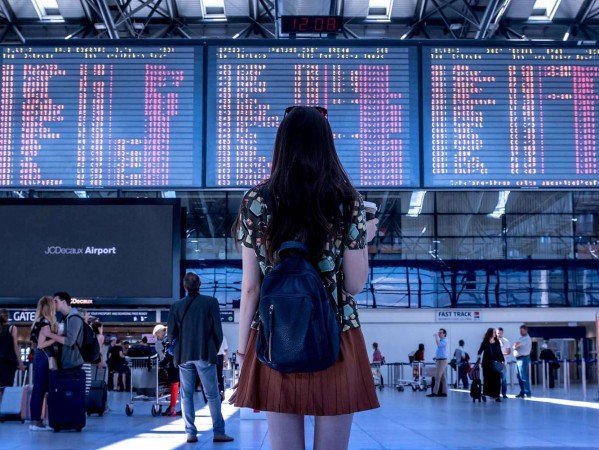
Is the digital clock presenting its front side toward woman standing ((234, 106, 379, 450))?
yes

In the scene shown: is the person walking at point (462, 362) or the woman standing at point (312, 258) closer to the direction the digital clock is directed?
the woman standing

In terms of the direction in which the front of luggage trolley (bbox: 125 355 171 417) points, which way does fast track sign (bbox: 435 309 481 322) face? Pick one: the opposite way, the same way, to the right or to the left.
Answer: the opposite way

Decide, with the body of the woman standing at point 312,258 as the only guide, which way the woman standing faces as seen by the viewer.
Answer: away from the camera

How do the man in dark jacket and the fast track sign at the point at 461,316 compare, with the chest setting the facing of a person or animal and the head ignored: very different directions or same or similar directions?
very different directions

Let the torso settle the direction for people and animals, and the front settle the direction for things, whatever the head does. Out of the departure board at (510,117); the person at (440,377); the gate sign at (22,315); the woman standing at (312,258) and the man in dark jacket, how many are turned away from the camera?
2

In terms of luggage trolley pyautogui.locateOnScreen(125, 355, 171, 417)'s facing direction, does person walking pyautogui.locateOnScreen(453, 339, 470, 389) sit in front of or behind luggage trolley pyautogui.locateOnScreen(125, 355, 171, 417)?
in front

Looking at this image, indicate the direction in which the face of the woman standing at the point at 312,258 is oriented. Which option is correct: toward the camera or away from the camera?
away from the camera

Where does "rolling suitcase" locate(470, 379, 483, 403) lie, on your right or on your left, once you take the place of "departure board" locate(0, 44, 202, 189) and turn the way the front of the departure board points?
on your left

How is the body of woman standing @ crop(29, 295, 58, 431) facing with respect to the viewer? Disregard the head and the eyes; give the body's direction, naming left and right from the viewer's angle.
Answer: facing to the right of the viewer

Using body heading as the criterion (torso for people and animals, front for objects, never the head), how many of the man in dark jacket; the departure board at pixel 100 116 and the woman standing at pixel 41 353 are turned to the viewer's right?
1

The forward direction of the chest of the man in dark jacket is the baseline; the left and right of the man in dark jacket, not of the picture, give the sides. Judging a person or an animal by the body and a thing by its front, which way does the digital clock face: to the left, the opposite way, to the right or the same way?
the opposite way

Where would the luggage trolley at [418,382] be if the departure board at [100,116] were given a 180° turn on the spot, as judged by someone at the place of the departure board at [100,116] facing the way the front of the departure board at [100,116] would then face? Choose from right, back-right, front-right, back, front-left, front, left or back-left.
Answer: front-right
